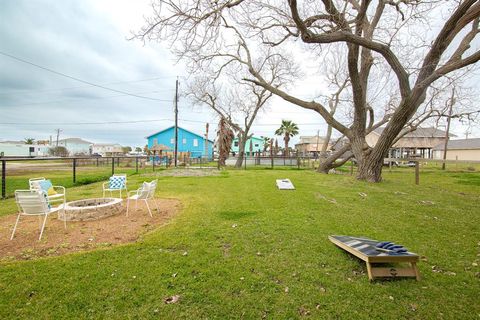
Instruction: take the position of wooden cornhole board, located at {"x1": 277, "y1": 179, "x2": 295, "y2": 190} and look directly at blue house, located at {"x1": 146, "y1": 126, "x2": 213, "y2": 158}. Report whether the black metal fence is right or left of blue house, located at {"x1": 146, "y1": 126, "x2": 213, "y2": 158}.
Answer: left

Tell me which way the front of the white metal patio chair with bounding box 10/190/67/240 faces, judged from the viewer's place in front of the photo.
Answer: facing away from the viewer and to the right of the viewer
